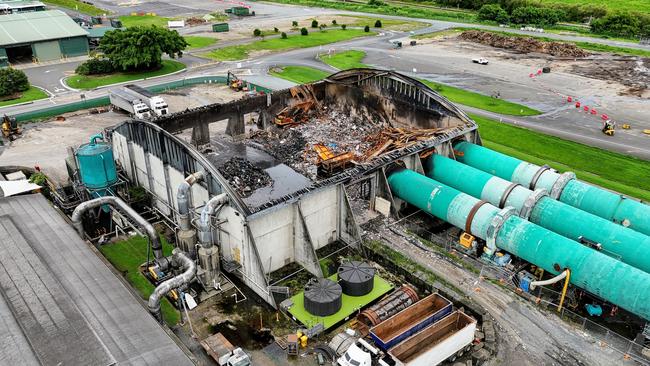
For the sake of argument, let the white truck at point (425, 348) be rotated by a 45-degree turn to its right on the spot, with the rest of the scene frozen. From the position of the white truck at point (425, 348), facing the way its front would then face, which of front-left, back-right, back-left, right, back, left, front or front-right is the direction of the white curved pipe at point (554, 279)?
back-right

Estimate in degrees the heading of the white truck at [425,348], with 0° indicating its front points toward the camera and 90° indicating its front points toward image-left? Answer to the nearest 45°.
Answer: approximately 45°
